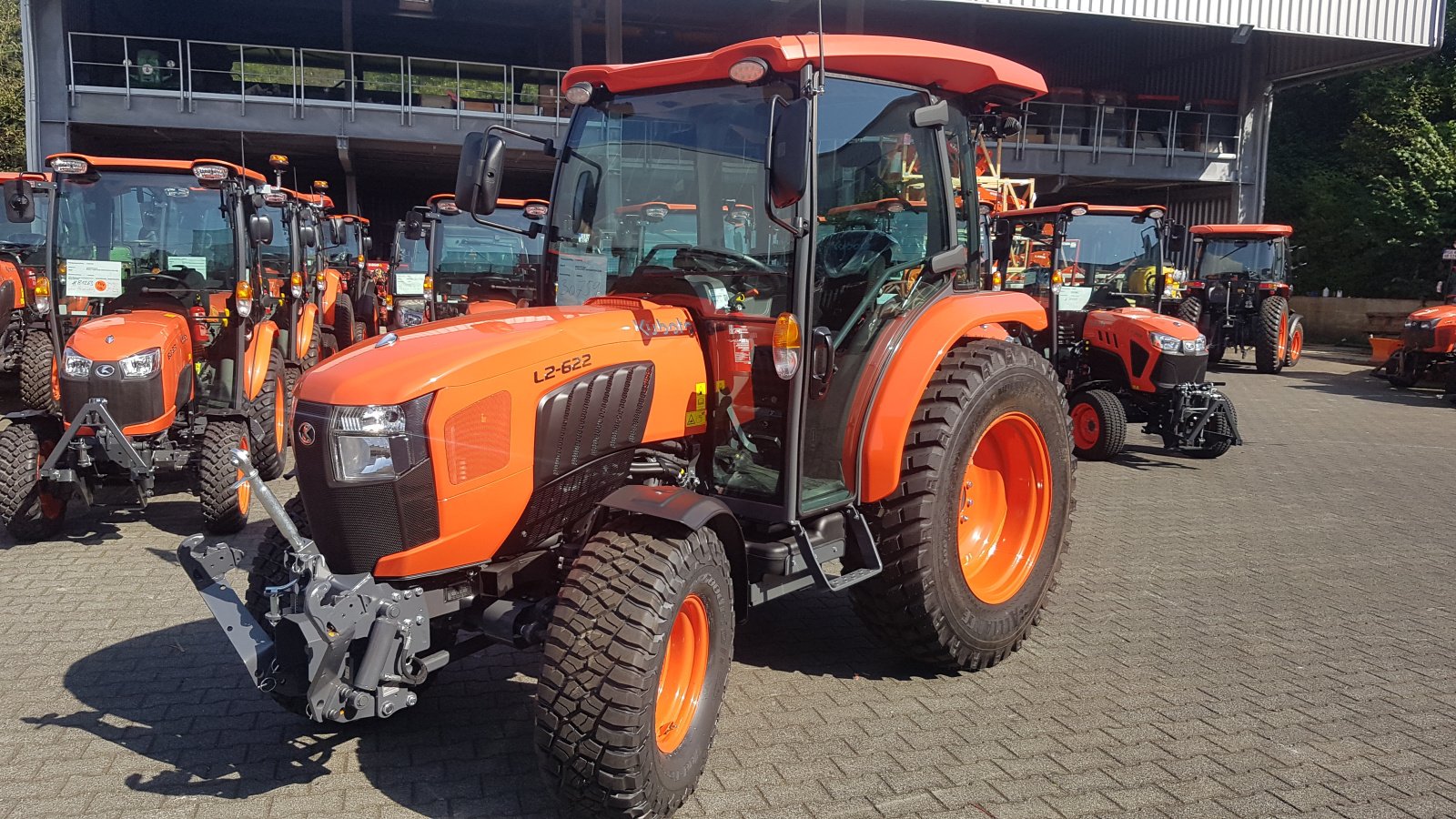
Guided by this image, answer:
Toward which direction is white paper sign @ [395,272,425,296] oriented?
toward the camera

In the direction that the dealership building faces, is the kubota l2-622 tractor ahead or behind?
ahead

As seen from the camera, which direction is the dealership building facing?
toward the camera

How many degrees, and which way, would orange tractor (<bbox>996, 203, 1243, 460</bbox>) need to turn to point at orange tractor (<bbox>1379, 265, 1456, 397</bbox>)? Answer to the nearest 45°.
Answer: approximately 90° to its left

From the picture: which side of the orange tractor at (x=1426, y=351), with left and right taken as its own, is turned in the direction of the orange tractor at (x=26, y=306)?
front

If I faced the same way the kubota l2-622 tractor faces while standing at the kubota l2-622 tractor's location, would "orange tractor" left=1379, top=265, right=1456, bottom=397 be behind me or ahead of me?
behind

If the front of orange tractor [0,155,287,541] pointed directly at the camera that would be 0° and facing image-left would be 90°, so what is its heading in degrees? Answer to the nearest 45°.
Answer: approximately 0°

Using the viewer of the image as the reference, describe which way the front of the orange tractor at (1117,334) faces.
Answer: facing the viewer and to the right of the viewer

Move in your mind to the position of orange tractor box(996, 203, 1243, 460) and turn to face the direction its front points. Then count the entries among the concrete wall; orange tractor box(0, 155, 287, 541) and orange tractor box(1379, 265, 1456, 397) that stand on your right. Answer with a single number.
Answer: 1

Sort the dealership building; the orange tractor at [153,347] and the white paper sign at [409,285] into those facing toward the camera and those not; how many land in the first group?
3

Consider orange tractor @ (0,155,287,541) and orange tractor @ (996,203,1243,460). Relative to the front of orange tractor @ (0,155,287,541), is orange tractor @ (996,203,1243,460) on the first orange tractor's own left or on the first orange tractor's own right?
on the first orange tractor's own left

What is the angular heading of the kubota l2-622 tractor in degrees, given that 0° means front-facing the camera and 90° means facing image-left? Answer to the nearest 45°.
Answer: approximately 45°

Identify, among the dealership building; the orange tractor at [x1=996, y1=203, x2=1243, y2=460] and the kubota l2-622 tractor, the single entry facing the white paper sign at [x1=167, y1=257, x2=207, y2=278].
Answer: the dealership building

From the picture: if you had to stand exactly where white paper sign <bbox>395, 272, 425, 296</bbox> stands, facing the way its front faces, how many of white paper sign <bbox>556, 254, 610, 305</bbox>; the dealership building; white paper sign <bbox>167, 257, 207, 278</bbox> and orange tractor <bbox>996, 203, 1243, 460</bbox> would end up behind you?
1

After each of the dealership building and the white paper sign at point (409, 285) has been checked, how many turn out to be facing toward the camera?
2
